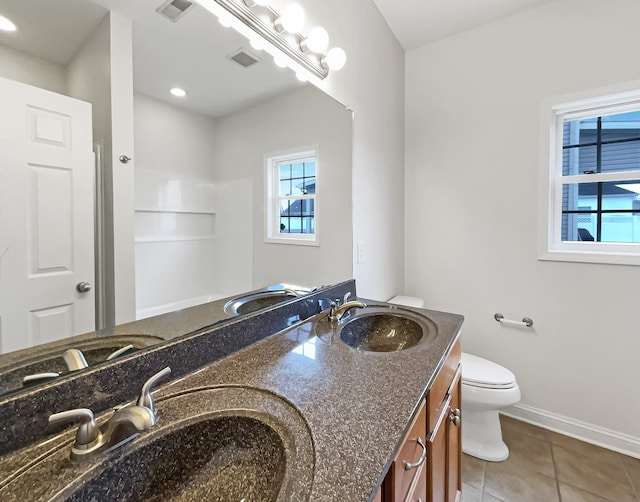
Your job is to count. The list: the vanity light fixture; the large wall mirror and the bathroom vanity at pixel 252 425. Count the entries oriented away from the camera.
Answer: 0

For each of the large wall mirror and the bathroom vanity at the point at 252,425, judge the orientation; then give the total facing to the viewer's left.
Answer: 0

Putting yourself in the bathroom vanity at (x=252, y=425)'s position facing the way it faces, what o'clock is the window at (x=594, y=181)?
The window is roughly at 10 o'clock from the bathroom vanity.

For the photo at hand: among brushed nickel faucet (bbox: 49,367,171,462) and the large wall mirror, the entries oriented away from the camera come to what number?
0

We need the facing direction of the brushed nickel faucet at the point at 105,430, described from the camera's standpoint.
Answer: facing the viewer and to the right of the viewer

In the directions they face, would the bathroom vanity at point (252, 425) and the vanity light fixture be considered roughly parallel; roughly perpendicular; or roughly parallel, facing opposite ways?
roughly parallel

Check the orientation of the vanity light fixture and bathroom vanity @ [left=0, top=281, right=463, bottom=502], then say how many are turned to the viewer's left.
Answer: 0

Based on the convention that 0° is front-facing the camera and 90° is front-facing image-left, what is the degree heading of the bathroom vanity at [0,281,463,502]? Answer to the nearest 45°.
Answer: approximately 315°

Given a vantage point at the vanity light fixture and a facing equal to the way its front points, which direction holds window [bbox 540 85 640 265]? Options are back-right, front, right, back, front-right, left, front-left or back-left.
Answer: front-left

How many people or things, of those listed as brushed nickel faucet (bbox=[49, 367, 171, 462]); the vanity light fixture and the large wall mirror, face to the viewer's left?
0

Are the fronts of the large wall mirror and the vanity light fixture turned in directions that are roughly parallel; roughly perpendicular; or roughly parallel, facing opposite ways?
roughly parallel
